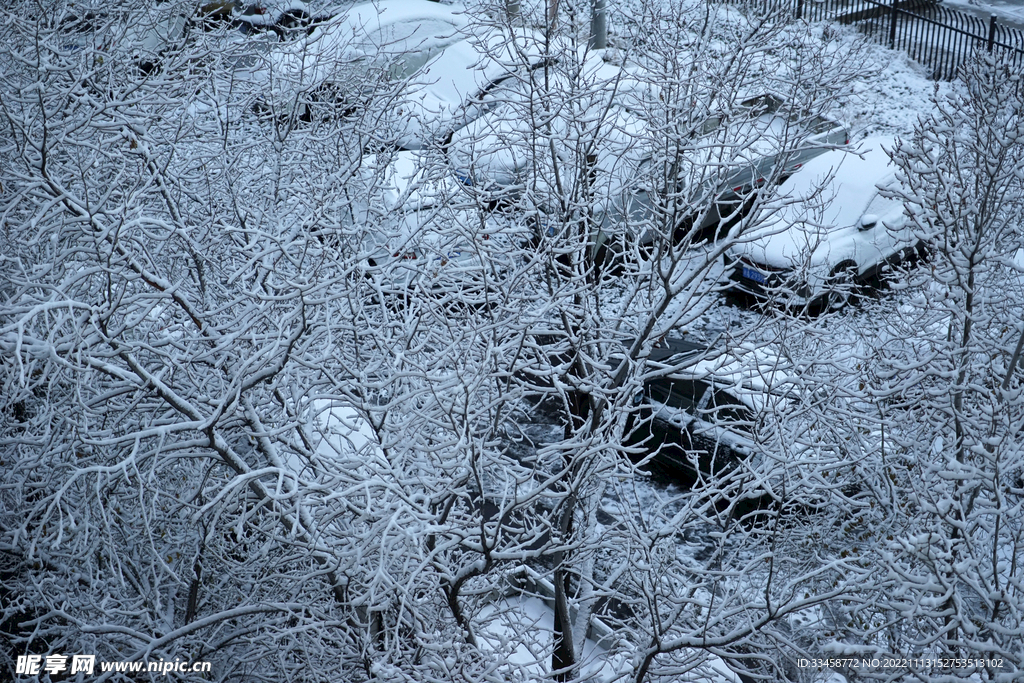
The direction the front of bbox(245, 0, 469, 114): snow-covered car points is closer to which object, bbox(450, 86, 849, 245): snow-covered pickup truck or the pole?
the snow-covered pickup truck

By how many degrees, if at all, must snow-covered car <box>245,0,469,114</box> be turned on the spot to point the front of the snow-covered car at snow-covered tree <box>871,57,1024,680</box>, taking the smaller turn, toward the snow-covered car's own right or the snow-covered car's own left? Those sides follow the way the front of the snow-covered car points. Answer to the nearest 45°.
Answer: approximately 90° to the snow-covered car's own left

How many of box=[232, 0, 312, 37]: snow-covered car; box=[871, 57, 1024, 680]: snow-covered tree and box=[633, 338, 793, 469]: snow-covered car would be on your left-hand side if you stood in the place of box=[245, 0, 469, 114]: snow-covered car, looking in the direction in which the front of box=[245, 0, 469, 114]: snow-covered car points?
2

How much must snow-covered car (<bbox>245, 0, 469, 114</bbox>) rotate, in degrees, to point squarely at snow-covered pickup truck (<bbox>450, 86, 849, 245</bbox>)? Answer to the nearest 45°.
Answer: approximately 90° to its left

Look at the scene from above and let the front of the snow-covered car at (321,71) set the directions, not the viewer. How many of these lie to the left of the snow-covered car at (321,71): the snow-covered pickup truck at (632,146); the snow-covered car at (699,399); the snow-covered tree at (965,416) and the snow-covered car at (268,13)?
3

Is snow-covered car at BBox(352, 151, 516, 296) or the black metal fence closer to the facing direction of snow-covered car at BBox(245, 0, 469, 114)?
the snow-covered car

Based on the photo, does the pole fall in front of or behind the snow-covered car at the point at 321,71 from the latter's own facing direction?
behind

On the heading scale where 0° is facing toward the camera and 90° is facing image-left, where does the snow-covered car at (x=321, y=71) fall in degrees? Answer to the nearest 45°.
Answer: approximately 45°

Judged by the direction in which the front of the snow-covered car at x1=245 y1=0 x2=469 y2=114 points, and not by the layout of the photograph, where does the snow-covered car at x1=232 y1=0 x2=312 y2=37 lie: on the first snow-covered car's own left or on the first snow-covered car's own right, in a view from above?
on the first snow-covered car's own right

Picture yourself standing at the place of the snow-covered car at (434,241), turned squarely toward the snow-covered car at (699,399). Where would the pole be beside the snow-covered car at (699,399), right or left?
left

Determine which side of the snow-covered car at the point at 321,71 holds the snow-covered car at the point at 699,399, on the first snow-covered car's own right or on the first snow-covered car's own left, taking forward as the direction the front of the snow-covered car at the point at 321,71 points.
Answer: on the first snow-covered car's own left

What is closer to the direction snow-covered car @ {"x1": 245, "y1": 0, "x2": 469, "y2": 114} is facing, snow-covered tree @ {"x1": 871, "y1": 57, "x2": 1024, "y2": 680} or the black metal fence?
the snow-covered tree

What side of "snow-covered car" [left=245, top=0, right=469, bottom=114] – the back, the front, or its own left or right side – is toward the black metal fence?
back
